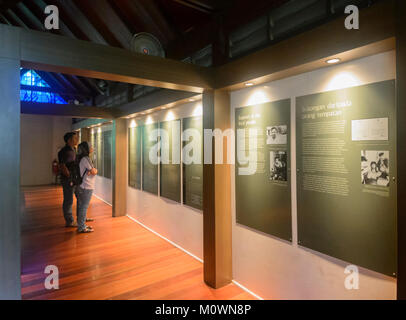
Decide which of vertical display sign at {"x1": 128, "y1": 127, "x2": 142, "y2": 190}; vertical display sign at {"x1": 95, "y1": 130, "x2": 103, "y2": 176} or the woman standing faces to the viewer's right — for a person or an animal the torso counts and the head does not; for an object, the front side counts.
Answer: the woman standing

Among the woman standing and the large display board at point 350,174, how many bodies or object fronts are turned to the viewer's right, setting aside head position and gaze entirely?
1

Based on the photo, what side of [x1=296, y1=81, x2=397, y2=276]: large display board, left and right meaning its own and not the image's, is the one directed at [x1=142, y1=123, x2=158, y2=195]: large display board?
right

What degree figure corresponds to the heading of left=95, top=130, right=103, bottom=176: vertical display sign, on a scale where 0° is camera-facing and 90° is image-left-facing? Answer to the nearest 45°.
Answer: approximately 45°

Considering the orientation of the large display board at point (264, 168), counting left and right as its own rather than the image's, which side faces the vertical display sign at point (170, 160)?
right

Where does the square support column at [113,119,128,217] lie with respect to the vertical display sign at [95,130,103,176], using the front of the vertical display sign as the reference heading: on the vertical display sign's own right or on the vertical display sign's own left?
on the vertical display sign's own left

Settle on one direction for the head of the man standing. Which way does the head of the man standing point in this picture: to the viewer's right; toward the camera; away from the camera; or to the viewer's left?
to the viewer's right

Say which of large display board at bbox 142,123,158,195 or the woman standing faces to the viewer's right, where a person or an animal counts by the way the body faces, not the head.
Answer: the woman standing

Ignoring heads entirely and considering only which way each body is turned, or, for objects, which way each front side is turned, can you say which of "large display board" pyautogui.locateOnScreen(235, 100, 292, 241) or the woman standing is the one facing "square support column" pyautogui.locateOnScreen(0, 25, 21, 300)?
the large display board

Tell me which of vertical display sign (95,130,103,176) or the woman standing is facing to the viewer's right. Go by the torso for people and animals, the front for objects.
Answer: the woman standing

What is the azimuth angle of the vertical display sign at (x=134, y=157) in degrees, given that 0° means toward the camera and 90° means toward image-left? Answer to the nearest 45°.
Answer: approximately 45°

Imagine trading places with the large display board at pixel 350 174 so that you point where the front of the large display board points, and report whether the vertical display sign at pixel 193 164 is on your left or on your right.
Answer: on your right

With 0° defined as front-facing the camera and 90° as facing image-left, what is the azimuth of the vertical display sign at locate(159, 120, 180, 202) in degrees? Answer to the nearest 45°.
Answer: approximately 45°
